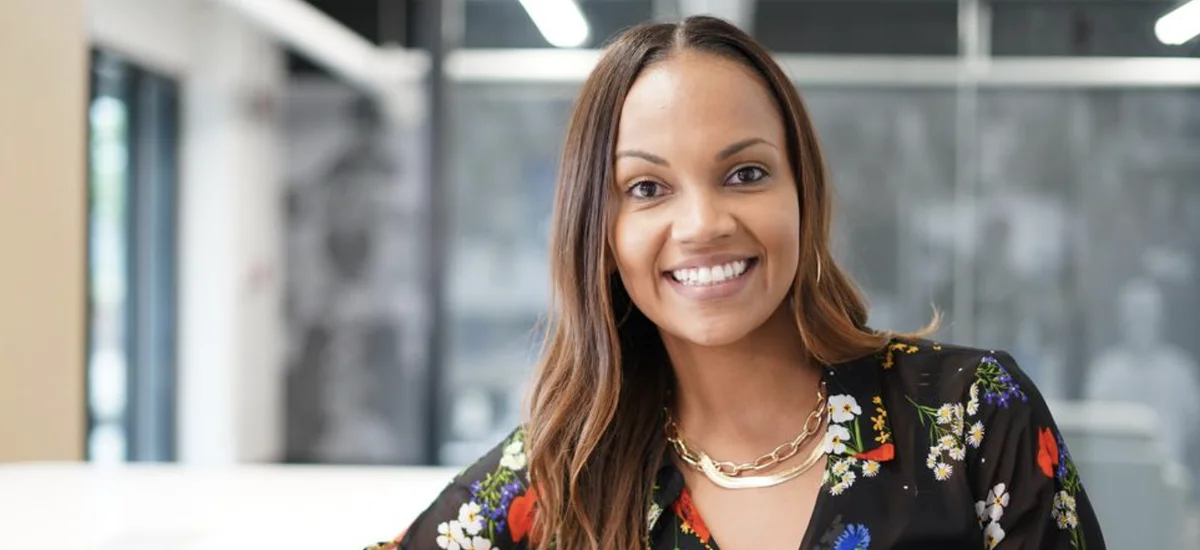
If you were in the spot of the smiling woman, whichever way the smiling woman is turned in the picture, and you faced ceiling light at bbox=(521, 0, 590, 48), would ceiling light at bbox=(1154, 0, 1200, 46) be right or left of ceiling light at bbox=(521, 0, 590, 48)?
right

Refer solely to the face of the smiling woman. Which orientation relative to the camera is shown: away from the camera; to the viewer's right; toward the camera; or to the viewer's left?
toward the camera

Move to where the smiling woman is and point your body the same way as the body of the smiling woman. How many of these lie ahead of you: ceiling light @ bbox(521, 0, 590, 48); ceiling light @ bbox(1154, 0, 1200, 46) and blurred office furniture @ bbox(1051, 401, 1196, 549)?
0

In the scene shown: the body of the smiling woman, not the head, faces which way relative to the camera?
toward the camera

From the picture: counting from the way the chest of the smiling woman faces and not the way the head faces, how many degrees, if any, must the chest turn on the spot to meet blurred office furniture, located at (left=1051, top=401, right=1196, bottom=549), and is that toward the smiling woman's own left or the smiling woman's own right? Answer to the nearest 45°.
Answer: approximately 135° to the smiling woman's own left

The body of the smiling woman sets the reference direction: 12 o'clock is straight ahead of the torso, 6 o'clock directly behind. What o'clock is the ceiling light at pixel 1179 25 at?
The ceiling light is roughly at 7 o'clock from the smiling woman.

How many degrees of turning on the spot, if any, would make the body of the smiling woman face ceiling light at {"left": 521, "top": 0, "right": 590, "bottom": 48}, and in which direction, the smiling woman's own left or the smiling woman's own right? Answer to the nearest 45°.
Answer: approximately 180°
